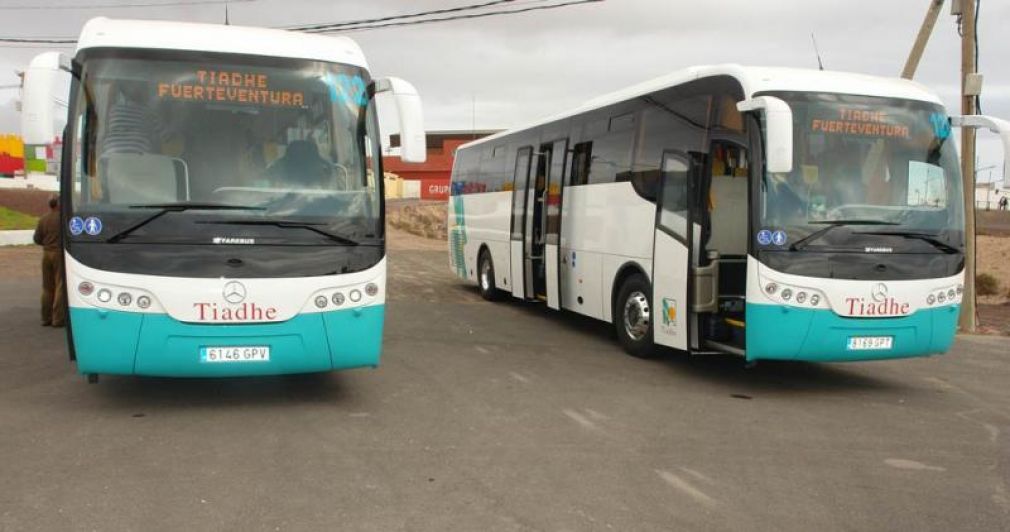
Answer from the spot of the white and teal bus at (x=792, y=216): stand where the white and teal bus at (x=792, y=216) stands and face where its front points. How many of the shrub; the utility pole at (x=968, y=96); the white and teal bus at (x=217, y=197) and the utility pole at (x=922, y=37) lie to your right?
1

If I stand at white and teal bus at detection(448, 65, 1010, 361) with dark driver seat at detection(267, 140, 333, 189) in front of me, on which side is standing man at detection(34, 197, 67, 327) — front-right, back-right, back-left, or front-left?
front-right

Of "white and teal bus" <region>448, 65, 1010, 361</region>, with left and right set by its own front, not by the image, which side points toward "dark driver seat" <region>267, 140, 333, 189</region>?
right

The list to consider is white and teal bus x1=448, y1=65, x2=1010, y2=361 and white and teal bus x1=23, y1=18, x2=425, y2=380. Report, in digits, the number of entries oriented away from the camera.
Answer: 0

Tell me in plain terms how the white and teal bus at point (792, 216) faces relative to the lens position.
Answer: facing the viewer and to the right of the viewer

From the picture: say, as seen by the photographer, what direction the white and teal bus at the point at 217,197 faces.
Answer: facing the viewer

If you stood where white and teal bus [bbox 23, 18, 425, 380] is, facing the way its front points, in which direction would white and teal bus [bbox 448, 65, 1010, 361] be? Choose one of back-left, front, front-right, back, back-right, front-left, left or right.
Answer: left

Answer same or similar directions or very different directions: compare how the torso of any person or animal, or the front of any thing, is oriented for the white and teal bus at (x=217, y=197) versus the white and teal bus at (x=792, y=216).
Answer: same or similar directions
